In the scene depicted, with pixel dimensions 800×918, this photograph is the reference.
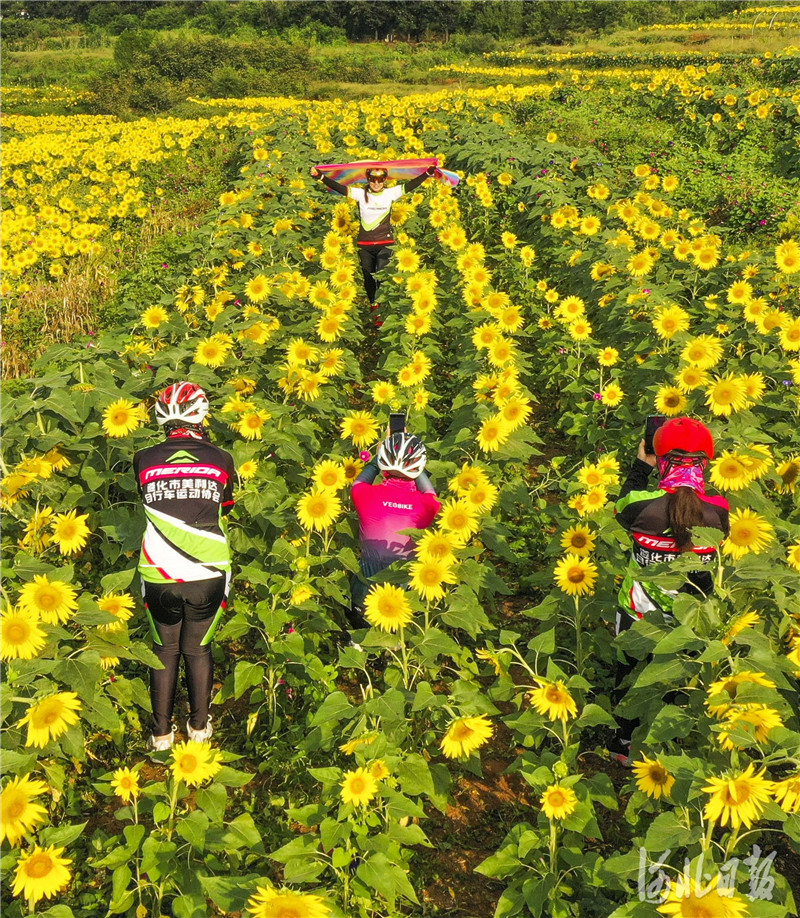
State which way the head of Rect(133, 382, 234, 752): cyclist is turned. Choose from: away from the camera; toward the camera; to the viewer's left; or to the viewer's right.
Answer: away from the camera

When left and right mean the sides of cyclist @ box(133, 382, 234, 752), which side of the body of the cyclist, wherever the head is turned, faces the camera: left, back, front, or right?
back

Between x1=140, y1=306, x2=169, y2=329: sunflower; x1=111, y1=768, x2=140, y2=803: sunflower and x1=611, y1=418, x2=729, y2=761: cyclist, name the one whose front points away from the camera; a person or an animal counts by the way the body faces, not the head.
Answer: the cyclist

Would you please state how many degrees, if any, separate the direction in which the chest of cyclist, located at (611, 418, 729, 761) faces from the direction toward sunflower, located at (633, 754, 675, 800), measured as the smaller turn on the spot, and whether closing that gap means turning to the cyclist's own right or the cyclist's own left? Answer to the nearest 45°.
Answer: approximately 180°

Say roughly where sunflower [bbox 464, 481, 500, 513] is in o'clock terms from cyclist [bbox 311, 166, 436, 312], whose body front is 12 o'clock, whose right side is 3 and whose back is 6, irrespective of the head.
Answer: The sunflower is roughly at 12 o'clock from the cyclist.
